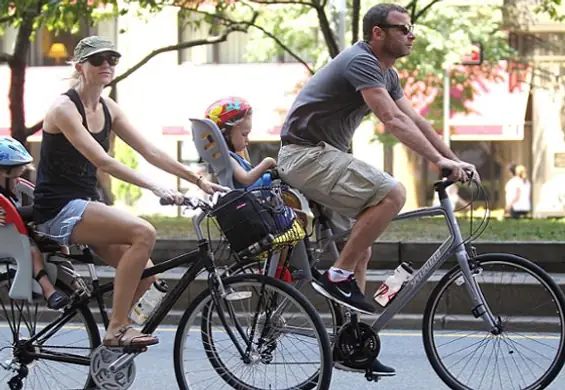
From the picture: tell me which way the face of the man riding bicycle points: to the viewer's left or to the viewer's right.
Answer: to the viewer's right

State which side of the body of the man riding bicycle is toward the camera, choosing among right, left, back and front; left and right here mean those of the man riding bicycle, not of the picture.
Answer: right

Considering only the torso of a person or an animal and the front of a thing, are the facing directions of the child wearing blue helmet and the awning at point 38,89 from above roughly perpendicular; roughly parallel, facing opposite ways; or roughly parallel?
roughly perpendicular

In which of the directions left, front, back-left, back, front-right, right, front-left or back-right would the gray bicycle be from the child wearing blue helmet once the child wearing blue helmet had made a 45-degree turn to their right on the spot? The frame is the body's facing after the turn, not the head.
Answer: front-left

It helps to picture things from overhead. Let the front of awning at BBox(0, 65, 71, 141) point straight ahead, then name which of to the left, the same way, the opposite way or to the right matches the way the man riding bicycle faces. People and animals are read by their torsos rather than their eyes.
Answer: to the left

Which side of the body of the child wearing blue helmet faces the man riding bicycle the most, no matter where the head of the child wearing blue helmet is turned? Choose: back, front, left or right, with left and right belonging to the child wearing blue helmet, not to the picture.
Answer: front

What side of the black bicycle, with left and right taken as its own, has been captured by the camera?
right

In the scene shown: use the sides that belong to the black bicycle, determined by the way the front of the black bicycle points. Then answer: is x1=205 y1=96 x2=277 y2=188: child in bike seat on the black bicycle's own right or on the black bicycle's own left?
on the black bicycle's own left

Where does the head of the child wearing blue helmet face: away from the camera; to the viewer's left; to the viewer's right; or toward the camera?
to the viewer's right

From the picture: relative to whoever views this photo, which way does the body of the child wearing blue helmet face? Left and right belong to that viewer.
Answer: facing to the right of the viewer

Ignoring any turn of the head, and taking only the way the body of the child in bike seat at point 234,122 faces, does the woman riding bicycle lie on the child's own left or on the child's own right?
on the child's own right

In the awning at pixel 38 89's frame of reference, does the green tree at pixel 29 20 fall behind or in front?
in front

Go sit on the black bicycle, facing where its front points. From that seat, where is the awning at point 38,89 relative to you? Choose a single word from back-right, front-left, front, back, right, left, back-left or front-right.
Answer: left

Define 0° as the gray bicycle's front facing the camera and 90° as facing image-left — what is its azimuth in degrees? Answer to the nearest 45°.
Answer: approximately 270°

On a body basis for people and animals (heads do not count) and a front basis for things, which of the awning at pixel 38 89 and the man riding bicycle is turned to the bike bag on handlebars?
the awning

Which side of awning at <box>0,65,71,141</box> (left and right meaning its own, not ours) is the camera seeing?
front

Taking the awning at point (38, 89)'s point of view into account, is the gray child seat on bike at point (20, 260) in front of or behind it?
in front

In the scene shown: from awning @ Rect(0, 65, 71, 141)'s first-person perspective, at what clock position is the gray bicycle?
The gray bicycle is roughly at 12 o'clock from the awning.

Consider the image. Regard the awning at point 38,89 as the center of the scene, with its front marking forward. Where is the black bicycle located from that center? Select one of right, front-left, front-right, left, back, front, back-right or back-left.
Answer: front

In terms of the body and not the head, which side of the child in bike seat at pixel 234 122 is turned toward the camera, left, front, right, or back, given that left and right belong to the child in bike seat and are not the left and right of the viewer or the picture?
right

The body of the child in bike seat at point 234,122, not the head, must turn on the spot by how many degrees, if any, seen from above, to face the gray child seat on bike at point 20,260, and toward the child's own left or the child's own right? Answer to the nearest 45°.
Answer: approximately 135° to the child's own right

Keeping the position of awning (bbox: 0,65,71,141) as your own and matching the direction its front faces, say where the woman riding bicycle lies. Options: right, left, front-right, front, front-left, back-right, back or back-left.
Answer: front
